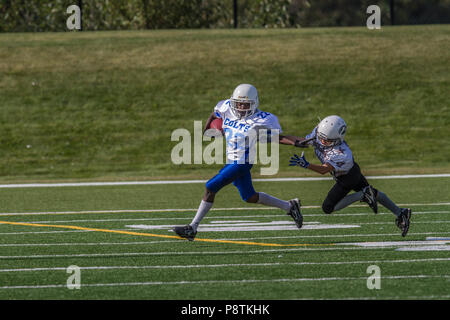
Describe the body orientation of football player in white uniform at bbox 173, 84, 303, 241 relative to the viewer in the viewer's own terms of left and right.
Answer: facing the viewer and to the left of the viewer
